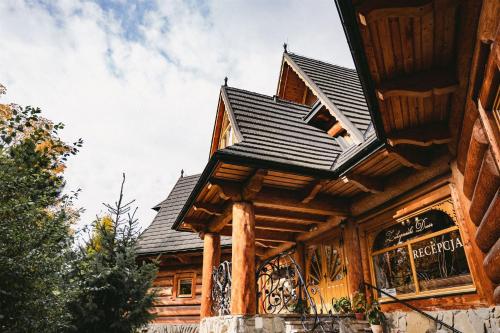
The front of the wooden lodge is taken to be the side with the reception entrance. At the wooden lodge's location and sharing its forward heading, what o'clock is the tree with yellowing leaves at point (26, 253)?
The tree with yellowing leaves is roughly at 1 o'clock from the wooden lodge.

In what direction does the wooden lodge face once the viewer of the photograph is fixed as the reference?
facing the viewer and to the left of the viewer
